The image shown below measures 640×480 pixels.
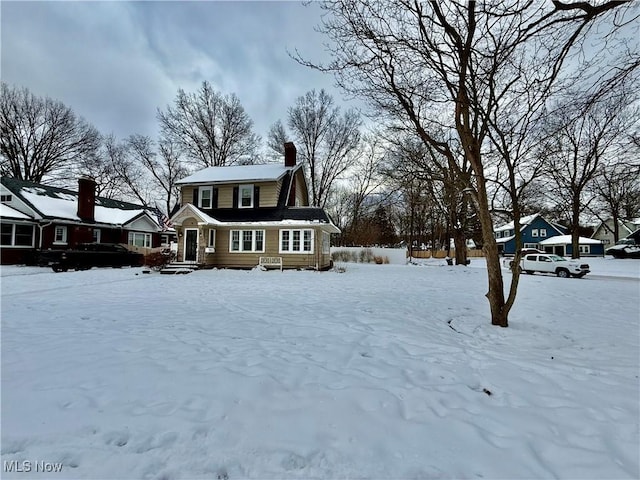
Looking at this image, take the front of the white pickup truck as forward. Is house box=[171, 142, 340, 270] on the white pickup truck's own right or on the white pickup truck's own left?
on the white pickup truck's own right

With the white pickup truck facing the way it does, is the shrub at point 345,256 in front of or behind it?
behind

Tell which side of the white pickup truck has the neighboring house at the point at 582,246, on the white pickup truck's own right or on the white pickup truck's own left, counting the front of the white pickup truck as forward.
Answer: on the white pickup truck's own left

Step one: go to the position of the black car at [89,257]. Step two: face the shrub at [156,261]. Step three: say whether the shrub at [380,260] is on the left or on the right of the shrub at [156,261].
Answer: left

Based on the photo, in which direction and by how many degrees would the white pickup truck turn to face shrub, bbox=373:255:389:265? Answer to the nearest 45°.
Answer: approximately 135° to its right

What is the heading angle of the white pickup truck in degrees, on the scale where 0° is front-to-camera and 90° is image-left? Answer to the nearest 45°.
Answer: approximately 315°
